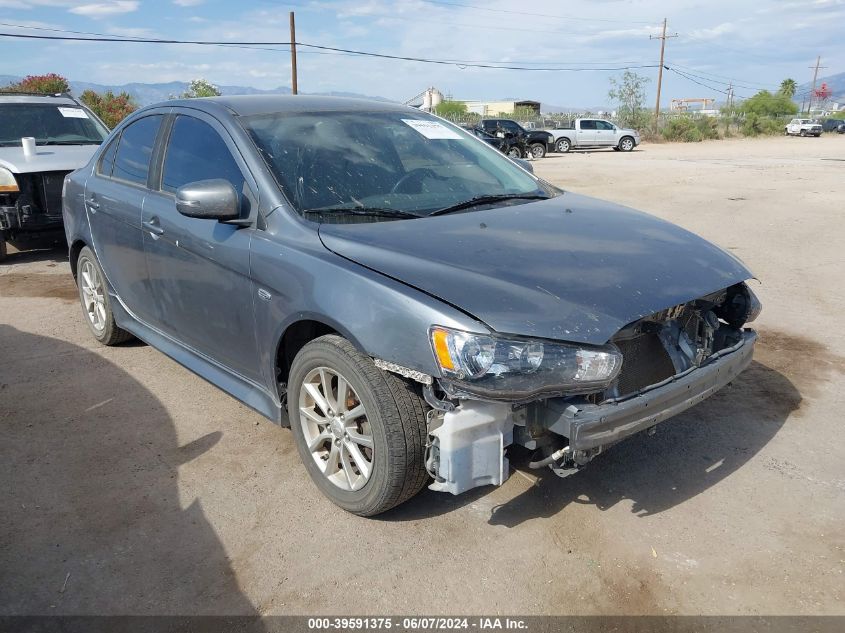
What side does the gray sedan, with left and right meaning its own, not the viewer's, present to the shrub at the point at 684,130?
left

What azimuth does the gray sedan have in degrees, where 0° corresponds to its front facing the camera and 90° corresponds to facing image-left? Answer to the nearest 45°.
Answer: approximately 315°

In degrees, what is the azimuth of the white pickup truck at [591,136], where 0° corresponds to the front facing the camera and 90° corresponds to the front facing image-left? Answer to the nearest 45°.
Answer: approximately 270°

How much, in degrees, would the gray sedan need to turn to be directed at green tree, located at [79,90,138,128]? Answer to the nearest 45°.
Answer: approximately 180°

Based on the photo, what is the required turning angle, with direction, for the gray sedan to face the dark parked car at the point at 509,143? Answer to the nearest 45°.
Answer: approximately 135° to its left
